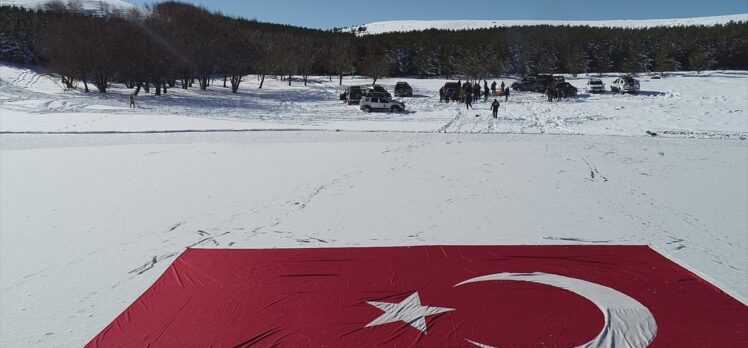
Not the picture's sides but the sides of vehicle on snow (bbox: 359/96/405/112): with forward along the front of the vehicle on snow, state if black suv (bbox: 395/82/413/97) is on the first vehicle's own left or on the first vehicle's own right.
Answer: on the first vehicle's own left

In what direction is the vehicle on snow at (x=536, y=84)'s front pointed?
to the viewer's left

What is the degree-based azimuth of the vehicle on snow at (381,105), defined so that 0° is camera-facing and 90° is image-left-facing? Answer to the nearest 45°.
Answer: approximately 270°

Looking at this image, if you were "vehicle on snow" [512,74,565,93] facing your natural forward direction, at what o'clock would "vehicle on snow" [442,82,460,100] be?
"vehicle on snow" [442,82,460,100] is roughly at 10 o'clock from "vehicle on snow" [512,74,565,93].

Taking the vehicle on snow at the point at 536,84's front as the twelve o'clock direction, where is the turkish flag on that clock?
The turkish flag is roughly at 9 o'clock from the vehicle on snow.

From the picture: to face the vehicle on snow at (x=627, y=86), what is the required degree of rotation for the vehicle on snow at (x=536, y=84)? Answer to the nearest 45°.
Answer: approximately 135° to its left

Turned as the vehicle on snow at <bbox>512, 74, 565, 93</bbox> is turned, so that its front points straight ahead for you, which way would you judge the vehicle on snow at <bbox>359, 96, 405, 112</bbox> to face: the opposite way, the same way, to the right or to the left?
the opposite way

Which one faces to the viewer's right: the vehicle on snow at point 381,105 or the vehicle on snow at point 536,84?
the vehicle on snow at point 381,105

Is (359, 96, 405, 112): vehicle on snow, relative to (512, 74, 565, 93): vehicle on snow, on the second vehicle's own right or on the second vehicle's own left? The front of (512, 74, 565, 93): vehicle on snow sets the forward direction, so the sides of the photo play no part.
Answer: on the second vehicle's own left

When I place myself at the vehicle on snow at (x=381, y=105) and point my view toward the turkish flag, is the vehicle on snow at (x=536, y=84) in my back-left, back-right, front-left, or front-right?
back-left
